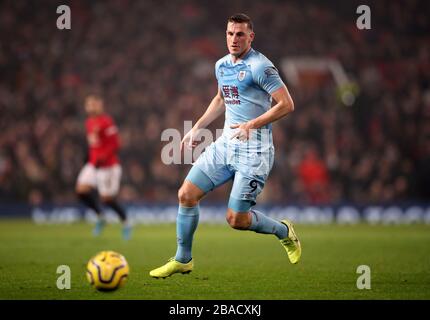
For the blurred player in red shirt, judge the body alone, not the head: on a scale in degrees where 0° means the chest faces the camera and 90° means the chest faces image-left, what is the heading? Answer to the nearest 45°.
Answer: approximately 45°

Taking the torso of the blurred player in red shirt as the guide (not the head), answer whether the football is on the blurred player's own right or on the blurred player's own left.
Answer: on the blurred player's own left
